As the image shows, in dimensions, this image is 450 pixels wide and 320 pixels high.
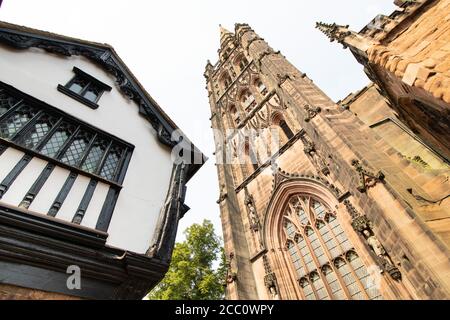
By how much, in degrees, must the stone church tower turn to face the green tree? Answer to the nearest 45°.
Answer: approximately 45° to its right

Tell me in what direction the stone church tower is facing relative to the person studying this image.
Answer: facing the viewer and to the left of the viewer
